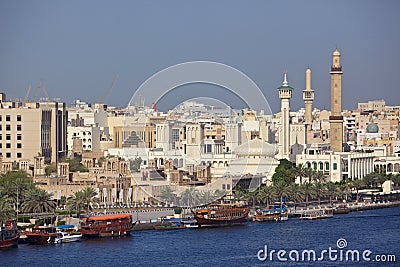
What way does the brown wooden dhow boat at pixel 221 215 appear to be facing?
to the viewer's left

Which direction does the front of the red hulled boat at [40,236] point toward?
to the viewer's left

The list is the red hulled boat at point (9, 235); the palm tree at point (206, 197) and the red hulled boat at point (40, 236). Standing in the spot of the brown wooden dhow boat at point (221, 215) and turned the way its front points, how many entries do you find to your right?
1

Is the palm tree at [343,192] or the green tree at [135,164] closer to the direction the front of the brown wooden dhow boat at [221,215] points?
the green tree
